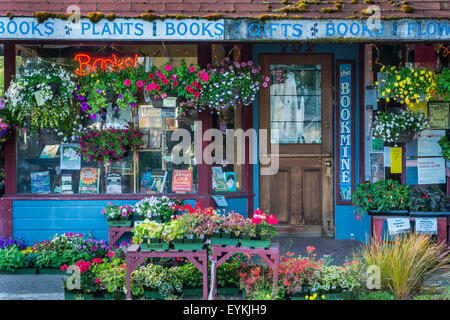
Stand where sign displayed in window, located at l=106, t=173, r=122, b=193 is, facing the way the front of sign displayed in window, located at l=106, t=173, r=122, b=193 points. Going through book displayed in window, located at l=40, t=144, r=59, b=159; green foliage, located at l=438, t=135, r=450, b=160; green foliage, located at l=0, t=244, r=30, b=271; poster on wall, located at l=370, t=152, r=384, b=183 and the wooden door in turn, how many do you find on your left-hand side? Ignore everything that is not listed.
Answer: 3

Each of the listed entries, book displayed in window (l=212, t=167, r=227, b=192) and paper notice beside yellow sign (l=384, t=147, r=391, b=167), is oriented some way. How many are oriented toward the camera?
2

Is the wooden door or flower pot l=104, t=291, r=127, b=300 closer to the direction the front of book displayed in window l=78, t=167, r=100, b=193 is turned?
the flower pot

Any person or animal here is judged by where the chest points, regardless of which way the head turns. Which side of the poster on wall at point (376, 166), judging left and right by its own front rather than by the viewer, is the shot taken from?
front

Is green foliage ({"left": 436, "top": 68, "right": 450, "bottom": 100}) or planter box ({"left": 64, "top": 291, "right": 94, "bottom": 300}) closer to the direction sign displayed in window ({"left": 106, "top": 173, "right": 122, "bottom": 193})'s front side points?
the planter box

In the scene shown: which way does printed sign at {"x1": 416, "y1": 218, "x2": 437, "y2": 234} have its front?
toward the camera

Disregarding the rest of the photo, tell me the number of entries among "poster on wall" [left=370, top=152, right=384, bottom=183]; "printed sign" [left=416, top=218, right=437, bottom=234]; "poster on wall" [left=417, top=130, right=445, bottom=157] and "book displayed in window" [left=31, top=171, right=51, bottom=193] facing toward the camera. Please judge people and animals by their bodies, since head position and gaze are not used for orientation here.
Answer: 4

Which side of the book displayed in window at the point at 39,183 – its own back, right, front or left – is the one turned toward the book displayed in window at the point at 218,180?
left

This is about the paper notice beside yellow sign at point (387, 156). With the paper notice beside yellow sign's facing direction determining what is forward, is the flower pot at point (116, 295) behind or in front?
in front

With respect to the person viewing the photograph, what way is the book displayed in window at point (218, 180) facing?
facing the viewer

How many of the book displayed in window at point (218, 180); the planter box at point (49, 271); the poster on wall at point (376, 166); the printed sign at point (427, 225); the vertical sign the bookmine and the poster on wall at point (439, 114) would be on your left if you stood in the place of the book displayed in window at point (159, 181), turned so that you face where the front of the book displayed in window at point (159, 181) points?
5

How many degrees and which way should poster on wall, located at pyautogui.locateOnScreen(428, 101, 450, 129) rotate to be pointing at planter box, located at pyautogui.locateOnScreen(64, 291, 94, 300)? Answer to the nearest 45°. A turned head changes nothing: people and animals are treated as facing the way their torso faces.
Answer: approximately 45° to its right

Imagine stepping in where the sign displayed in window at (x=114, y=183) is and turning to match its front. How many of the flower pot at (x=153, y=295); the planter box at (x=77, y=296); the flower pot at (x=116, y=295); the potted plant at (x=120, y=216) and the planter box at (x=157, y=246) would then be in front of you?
5

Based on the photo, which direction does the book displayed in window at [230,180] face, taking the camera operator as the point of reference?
facing the viewer
